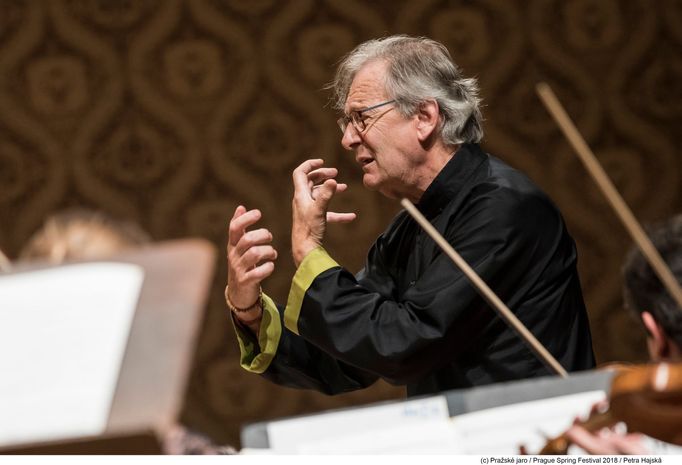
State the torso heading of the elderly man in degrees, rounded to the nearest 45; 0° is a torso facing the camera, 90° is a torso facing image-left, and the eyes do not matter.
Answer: approximately 90°

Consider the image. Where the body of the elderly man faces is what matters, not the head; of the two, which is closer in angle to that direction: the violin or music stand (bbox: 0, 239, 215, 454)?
the music stand

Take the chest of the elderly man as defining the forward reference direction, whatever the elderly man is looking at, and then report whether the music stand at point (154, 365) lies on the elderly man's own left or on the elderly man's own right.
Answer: on the elderly man's own left

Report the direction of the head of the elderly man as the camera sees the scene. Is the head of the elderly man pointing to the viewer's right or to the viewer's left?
to the viewer's left

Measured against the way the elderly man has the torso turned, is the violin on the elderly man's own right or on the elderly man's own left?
on the elderly man's own left
